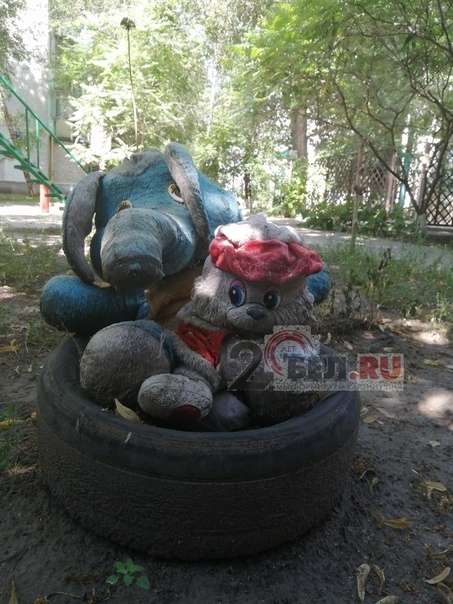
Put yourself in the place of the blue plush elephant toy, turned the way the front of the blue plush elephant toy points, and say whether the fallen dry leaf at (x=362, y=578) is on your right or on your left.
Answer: on your left

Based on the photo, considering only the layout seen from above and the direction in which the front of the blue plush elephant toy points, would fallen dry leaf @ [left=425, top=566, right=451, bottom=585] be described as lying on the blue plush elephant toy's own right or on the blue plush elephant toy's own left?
on the blue plush elephant toy's own left

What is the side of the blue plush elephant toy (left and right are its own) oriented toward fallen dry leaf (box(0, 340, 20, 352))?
right

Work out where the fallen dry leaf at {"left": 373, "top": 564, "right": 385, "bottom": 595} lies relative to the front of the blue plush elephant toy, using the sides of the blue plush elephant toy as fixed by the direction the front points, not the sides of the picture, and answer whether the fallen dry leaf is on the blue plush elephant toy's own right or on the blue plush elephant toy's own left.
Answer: on the blue plush elephant toy's own left

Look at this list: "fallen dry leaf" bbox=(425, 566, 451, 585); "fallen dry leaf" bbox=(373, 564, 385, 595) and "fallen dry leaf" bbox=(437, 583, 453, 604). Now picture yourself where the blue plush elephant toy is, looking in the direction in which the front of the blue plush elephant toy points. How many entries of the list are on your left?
3

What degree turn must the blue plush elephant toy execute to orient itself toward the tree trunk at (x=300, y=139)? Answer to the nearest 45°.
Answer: approximately 135° to its right

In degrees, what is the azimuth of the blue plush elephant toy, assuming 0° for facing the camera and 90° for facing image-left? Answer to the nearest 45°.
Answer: approximately 45°

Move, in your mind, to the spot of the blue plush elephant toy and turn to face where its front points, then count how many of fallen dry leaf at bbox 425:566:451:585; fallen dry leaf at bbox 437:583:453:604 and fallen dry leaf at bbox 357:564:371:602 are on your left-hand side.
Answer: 3

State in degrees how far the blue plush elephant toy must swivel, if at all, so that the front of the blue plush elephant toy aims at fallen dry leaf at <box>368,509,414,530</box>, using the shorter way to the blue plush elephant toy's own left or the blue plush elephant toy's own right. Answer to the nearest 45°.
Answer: approximately 90° to the blue plush elephant toy's own left

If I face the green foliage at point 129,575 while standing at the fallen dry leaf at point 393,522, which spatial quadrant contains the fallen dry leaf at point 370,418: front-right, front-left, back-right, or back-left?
back-right

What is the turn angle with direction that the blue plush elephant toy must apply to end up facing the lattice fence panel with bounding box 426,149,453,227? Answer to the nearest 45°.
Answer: approximately 180°
